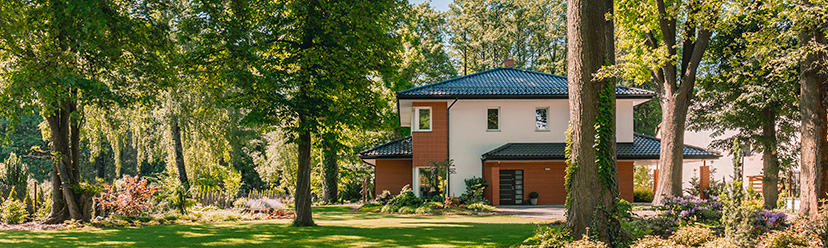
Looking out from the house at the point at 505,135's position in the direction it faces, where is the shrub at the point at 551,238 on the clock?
The shrub is roughly at 12 o'clock from the house.

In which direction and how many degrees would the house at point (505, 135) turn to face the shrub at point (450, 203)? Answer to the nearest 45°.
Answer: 0° — it already faces it

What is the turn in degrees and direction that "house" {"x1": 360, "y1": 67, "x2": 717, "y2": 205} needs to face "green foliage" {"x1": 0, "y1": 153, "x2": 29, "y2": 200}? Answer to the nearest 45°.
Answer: approximately 45° to its right

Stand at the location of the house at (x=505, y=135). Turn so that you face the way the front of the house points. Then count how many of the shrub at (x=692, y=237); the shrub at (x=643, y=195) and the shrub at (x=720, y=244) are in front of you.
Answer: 2

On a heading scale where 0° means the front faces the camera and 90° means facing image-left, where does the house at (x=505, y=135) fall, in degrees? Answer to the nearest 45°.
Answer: approximately 0°

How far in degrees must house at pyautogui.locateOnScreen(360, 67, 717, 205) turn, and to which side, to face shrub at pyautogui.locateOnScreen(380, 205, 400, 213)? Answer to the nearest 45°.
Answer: approximately 45° to its right
